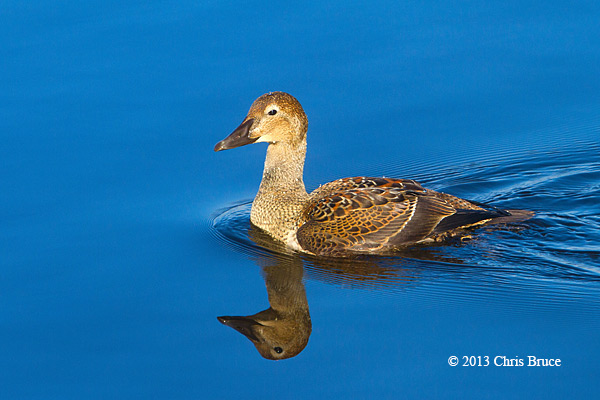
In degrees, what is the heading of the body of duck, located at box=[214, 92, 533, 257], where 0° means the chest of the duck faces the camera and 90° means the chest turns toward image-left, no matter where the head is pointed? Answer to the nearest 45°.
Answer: approximately 90°
